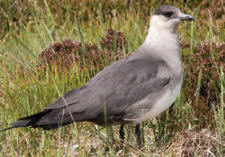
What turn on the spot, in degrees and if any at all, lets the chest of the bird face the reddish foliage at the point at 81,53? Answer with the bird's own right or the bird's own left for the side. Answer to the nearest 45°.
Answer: approximately 90° to the bird's own left

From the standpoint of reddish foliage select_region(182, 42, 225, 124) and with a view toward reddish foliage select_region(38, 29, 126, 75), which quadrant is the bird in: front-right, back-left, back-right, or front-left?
front-left

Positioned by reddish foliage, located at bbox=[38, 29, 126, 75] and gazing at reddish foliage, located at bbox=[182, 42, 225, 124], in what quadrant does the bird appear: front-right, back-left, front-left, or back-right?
front-right

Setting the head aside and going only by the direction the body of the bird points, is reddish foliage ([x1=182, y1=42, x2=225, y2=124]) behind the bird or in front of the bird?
in front

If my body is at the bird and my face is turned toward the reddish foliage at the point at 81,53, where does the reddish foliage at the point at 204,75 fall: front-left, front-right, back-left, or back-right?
front-right

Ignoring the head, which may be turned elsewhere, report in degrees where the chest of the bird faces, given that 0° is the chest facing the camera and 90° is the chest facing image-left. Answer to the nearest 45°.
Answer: approximately 270°
